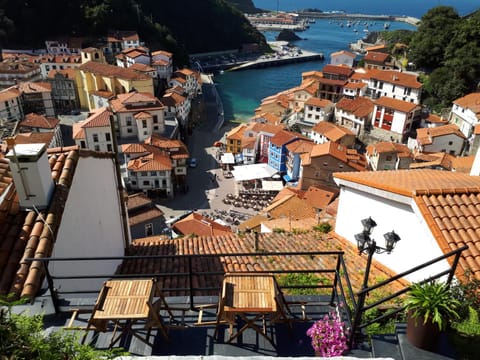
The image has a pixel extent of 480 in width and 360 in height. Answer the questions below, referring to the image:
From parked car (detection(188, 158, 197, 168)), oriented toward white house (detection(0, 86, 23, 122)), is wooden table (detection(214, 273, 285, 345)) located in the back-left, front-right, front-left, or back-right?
back-left

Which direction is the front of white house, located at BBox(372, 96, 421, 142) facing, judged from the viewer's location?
facing the viewer and to the left of the viewer

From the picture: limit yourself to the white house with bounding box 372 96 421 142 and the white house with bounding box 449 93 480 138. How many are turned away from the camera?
0

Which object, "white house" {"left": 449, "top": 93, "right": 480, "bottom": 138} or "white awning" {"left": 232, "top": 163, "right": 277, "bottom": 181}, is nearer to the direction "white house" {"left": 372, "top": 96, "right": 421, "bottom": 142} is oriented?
the white awning

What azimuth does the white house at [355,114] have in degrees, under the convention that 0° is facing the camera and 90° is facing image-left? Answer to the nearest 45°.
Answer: approximately 45°

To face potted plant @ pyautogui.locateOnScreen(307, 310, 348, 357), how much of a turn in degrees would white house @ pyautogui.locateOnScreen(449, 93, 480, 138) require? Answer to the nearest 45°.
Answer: approximately 45° to its left

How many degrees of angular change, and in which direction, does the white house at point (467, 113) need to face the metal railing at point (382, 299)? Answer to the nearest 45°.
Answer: approximately 45° to its left

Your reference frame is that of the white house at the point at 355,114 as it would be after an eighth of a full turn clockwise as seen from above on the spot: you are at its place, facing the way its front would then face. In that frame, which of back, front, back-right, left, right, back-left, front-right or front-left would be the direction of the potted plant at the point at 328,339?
left

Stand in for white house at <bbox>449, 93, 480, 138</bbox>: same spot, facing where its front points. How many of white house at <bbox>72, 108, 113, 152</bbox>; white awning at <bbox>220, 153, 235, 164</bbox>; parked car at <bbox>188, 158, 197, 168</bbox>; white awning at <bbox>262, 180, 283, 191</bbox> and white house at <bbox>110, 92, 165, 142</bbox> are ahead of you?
5

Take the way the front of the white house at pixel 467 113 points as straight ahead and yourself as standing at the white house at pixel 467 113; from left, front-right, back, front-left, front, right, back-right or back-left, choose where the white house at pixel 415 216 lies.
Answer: front-left
